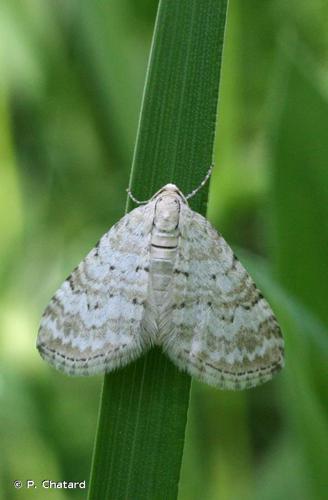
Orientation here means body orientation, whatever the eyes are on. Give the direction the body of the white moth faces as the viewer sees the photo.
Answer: away from the camera
